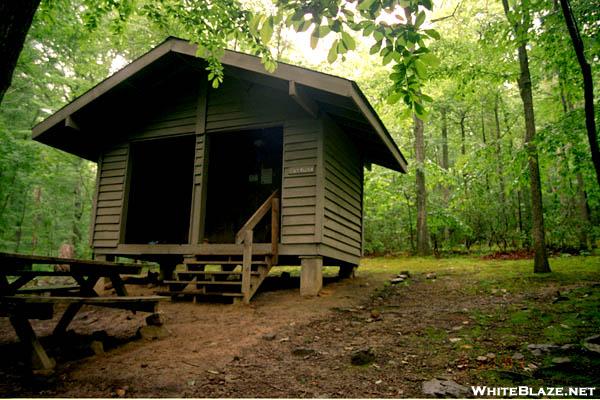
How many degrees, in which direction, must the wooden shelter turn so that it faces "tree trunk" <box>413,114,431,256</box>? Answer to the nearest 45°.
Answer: approximately 180°

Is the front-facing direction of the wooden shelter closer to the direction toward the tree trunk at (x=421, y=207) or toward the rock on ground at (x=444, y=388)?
the rock on ground

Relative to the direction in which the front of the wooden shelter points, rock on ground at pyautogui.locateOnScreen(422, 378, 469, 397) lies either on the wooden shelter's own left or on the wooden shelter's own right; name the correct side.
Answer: on the wooden shelter's own left

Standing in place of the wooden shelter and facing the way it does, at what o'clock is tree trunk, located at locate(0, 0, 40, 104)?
The tree trunk is roughly at 11 o'clock from the wooden shelter.

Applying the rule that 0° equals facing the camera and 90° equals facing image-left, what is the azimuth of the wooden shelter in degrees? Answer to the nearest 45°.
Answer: approximately 45°

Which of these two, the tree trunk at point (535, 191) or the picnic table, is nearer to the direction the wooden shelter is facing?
the picnic table

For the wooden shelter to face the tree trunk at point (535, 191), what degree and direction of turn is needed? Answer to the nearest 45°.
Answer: approximately 135° to its left

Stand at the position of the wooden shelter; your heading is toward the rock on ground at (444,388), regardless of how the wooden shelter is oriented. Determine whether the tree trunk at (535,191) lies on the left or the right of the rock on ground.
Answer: left

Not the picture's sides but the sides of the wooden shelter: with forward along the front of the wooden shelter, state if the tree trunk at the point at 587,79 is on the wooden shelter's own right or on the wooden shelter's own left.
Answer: on the wooden shelter's own left
